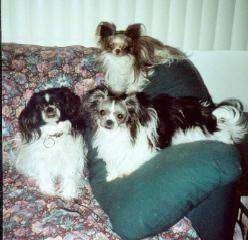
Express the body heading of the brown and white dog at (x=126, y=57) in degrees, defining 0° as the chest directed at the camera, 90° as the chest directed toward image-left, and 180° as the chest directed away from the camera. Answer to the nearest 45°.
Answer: approximately 45°

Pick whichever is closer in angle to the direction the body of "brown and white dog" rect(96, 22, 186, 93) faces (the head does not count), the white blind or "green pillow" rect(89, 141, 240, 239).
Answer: the green pillow

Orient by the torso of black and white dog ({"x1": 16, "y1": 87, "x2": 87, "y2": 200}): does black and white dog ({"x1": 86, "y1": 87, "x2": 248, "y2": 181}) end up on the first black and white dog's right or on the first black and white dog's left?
on the first black and white dog's left

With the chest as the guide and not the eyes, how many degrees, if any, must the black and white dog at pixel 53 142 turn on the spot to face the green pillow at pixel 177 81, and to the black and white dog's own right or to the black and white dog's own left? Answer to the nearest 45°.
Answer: approximately 90° to the black and white dog's own left

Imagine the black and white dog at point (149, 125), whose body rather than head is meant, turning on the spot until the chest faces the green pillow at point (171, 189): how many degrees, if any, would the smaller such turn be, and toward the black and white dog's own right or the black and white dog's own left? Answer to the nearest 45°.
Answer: approximately 45° to the black and white dog's own left

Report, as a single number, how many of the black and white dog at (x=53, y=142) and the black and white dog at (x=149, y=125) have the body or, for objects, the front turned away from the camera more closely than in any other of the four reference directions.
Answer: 0

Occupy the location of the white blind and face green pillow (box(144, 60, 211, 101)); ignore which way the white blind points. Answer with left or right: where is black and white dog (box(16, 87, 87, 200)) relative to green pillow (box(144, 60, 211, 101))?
right

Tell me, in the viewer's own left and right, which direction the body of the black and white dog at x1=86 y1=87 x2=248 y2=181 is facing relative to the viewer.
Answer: facing the viewer and to the left of the viewer

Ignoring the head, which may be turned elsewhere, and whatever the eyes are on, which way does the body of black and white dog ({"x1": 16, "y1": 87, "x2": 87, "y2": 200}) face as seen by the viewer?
toward the camera

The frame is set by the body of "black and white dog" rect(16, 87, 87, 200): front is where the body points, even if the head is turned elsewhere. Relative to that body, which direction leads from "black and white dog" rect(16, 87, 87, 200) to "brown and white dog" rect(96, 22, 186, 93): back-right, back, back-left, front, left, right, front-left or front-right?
back-left

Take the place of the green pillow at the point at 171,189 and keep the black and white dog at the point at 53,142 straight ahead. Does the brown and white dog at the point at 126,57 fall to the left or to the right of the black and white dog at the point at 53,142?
right

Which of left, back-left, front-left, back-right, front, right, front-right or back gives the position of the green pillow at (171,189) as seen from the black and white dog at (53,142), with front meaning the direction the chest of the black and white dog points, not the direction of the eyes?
front-left
